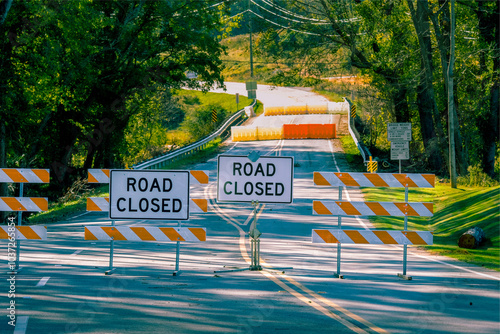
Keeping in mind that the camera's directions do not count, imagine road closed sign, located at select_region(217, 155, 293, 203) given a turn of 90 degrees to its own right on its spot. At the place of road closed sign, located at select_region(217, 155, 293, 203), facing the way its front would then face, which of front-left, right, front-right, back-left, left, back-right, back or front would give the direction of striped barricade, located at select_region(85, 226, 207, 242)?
front

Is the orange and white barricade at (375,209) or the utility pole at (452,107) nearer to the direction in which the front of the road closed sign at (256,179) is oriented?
the orange and white barricade

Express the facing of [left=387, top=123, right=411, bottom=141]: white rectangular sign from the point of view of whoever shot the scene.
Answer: facing the viewer

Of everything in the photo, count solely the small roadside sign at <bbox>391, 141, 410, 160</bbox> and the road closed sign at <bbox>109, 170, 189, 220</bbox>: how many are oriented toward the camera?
2

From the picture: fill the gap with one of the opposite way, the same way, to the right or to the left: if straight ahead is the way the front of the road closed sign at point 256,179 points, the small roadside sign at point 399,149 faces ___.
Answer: the same way

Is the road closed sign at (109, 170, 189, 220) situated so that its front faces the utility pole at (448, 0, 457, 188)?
no

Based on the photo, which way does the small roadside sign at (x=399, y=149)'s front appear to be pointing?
toward the camera

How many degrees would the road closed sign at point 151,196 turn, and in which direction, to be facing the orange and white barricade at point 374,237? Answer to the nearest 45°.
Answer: approximately 90° to its left

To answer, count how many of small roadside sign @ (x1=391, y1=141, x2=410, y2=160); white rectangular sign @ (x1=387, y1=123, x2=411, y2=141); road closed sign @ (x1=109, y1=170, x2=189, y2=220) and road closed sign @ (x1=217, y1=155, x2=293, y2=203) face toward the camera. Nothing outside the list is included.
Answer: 4

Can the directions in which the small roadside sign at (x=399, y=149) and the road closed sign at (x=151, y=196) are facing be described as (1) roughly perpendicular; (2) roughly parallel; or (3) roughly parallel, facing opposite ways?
roughly parallel

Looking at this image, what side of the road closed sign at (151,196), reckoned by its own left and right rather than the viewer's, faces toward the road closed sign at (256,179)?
left

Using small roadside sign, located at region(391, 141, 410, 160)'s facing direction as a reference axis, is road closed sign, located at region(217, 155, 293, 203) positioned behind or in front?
in front

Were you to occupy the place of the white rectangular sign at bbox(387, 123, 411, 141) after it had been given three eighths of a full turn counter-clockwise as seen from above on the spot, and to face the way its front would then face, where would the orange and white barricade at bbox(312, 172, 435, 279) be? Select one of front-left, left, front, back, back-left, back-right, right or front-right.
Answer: back-right

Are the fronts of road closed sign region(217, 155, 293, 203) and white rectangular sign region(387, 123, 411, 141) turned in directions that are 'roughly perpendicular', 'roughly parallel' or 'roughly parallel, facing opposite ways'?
roughly parallel
